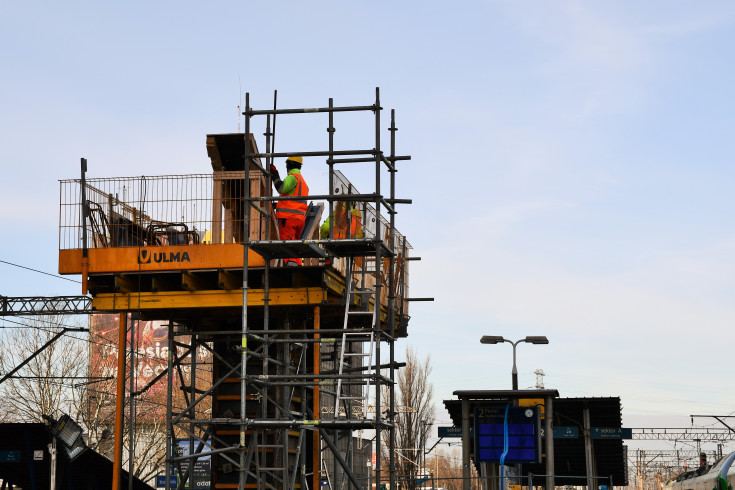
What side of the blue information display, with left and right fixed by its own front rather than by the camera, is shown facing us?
front

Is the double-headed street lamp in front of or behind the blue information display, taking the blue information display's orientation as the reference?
behind
